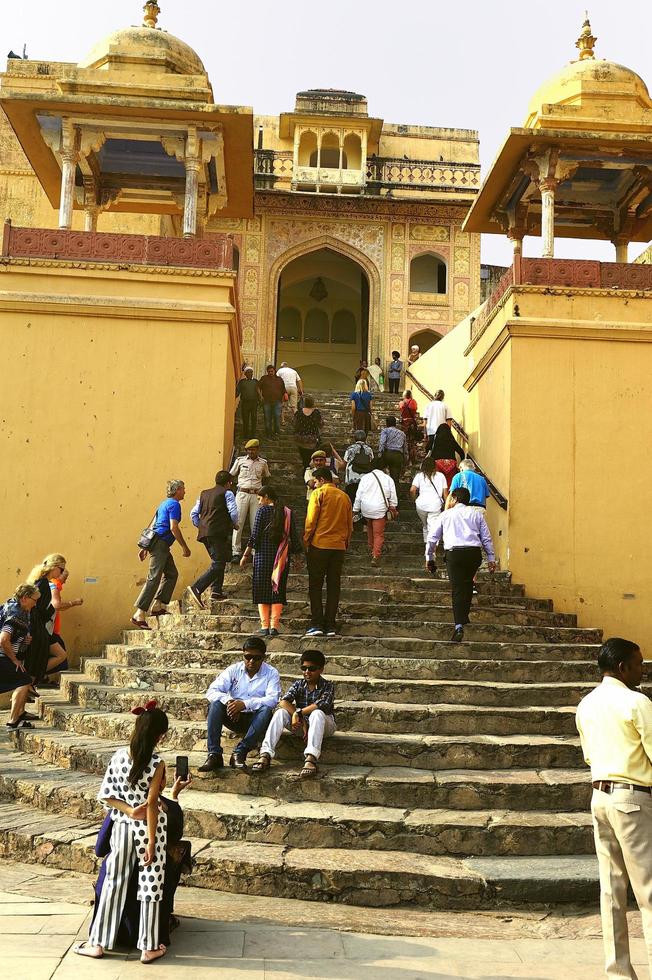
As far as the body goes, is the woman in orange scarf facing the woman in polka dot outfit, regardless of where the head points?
no

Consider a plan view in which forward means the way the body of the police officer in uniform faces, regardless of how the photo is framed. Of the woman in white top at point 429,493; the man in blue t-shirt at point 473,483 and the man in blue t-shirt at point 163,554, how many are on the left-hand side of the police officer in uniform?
2

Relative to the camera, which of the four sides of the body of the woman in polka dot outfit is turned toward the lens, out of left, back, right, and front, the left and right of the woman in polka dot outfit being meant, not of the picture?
back

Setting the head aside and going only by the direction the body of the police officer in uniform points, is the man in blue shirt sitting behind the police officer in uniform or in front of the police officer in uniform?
in front

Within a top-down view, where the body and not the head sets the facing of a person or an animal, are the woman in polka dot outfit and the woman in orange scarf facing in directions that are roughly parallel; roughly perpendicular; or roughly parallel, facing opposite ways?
roughly parallel

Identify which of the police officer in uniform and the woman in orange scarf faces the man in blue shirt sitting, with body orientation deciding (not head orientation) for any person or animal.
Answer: the police officer in uniform

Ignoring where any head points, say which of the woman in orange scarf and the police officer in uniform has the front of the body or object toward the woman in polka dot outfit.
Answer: the police officer in uniform

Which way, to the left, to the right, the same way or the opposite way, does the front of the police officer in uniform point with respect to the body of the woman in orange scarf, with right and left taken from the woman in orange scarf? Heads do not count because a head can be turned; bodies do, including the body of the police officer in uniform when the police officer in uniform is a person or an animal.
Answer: the opposite way

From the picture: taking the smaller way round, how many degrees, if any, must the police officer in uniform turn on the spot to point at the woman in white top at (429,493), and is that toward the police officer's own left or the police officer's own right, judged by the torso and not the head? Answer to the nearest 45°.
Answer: approximately 90° to the police officer's own left

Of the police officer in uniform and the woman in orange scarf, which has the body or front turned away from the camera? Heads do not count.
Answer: the woman in orange scarf

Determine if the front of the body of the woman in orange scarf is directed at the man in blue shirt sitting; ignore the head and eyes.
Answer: no

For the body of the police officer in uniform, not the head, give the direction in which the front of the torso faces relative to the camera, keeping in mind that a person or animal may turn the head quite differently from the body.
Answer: toward the camera

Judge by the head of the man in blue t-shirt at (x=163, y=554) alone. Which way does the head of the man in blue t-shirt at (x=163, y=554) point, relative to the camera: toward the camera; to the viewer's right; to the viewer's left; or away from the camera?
to the viewer's right

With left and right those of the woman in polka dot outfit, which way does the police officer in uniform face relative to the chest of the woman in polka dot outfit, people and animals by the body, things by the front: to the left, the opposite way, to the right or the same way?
the opposite way

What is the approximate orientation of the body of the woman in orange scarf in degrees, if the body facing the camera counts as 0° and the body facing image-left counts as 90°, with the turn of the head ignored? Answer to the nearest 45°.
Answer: approximately 180°

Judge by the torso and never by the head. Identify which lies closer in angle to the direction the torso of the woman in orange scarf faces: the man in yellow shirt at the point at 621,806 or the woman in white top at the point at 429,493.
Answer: the woman in white top

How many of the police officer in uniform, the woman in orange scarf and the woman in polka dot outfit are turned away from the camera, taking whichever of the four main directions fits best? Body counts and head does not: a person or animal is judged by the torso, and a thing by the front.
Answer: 2
